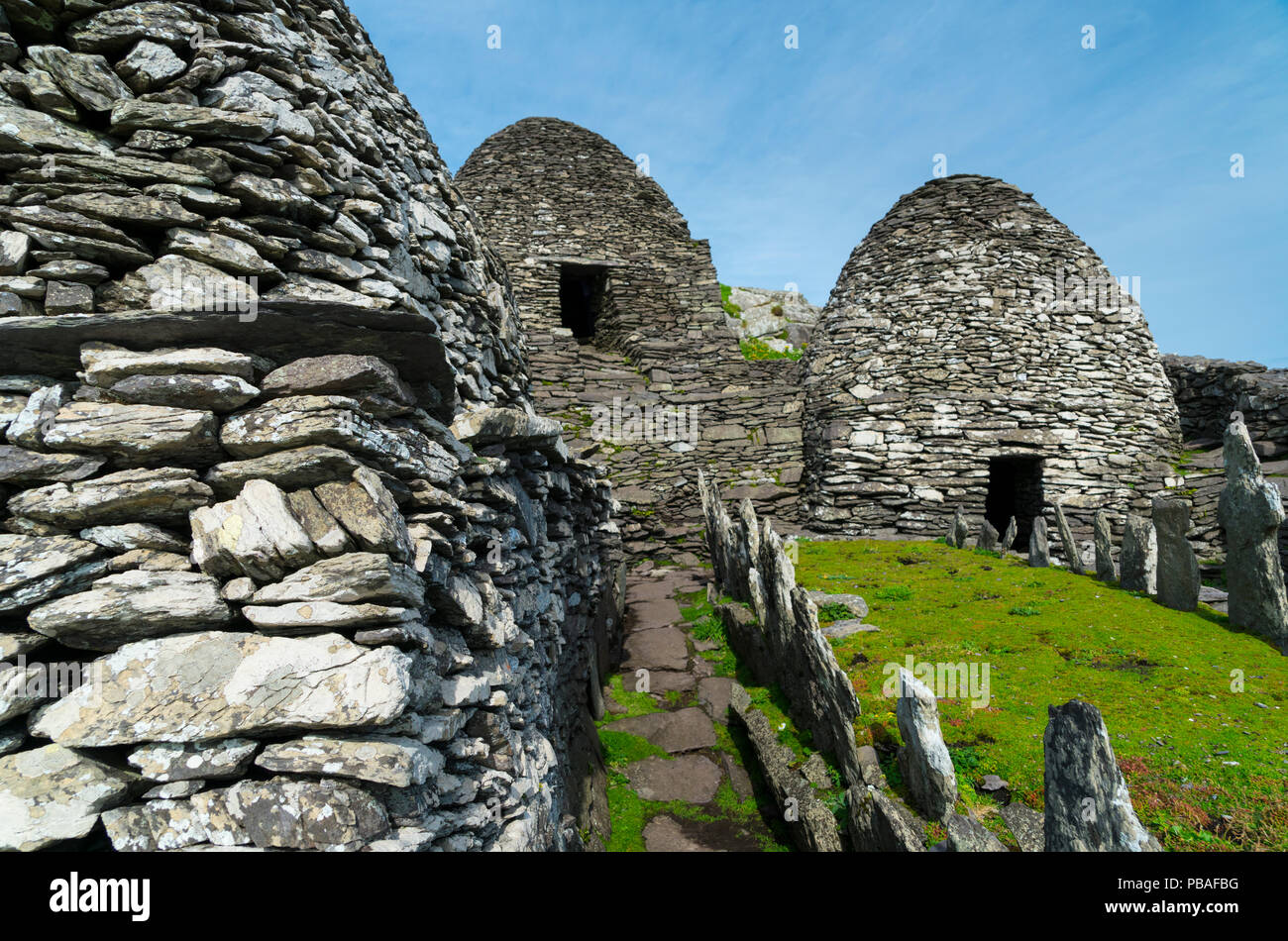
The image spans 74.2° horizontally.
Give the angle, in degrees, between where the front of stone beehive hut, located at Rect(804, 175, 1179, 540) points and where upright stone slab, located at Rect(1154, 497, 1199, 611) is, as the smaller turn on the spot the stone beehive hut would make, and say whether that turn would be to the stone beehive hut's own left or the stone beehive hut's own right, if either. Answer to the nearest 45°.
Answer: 0° — it already faces it

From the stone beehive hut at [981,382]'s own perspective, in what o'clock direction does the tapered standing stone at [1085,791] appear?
The tapered standing stone is roughly at 12 o'clock from the stone beehive hut.

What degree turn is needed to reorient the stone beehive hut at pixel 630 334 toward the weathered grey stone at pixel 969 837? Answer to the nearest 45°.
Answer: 0° — it already faces it

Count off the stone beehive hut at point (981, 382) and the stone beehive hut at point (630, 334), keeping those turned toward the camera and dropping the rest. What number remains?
2

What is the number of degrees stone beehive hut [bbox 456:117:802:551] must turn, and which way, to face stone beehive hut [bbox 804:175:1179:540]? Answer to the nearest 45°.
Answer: approximately 45° to its left

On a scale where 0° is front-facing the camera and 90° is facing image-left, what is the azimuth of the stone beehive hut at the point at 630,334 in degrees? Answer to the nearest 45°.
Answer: approximately 0°

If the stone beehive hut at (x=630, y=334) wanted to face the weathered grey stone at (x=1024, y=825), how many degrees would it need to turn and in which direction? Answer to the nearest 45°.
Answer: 0° — it already faces it

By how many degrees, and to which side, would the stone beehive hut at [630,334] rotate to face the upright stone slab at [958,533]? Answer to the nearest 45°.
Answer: approximately 45° to its left
